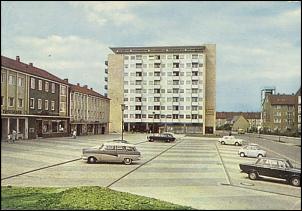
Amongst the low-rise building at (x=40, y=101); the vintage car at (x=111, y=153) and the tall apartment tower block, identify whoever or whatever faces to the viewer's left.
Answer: the vintage car

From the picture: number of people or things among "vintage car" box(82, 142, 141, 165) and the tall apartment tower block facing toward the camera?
1

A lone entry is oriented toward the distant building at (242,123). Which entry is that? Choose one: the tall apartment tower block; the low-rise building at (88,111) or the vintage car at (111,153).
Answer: the low-rise building

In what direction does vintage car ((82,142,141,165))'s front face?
to the viewer's left

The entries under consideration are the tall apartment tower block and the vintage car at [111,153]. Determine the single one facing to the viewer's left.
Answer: the vintage car

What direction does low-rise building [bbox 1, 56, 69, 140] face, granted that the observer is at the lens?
facing the viewer and to the right of the viewer

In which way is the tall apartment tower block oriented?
toward the camera

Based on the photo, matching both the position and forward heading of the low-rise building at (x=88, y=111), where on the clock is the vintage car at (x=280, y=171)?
The vintage car is roughly at 1 o'clock from the low-rise building.

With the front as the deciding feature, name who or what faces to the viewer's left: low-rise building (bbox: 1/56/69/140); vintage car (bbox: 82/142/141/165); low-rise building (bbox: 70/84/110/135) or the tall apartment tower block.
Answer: the vintage car

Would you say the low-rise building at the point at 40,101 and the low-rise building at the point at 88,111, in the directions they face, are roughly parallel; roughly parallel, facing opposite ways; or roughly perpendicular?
roughly parallel

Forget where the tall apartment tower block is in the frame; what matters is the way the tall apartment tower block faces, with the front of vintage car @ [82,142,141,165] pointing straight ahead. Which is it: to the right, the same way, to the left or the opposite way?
to the left

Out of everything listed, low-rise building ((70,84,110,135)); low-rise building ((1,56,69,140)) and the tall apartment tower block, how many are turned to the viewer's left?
0
